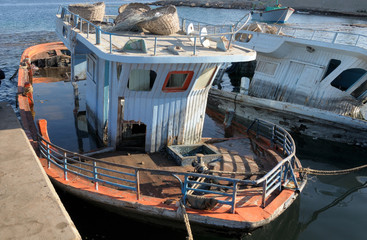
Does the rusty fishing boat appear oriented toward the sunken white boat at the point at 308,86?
no
